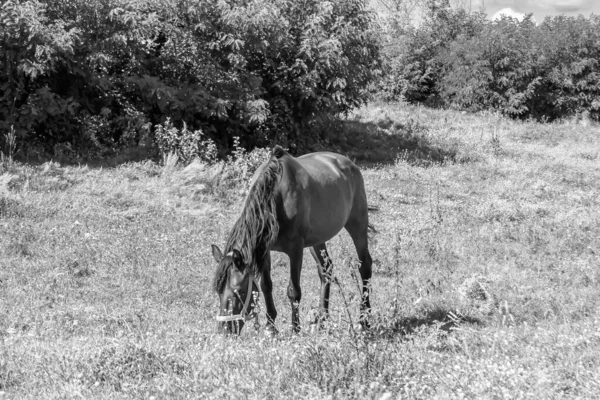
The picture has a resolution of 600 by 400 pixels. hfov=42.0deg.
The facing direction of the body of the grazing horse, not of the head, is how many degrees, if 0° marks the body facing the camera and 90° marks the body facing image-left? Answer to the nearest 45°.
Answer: approximately 45°
